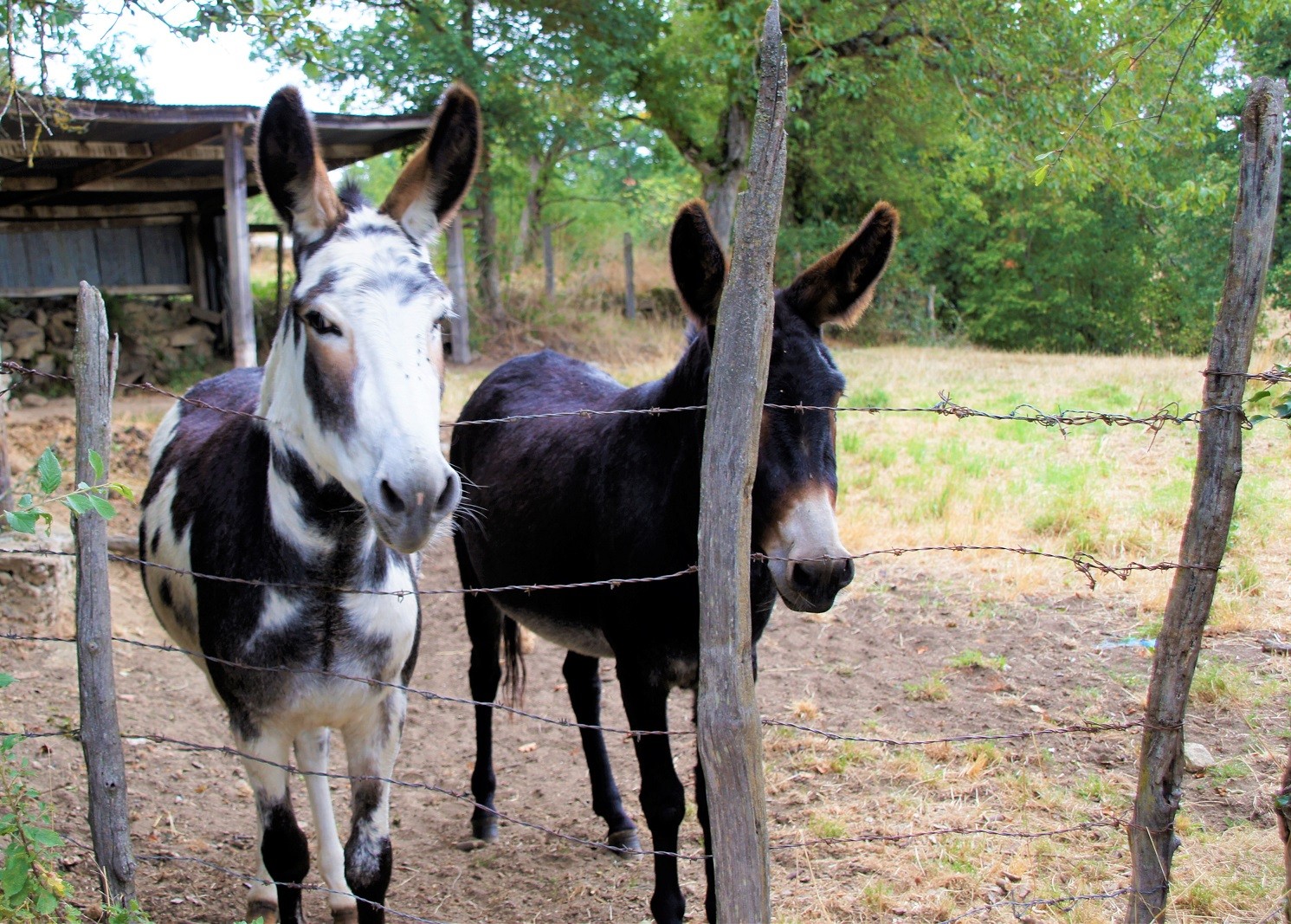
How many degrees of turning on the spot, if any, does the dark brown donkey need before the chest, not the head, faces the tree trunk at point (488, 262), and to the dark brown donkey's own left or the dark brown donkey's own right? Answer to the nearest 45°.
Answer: approximately 135° to the dark brown donkey's own left

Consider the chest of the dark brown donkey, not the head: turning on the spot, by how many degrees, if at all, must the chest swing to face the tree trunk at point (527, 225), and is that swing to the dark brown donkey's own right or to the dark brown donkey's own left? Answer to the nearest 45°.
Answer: approximately 135° to the dark brown donkey's own left

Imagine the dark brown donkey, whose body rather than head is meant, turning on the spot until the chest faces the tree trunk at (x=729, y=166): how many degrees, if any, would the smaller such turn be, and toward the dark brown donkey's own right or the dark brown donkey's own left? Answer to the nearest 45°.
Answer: approximately 135° to the dark brown donkey's own left

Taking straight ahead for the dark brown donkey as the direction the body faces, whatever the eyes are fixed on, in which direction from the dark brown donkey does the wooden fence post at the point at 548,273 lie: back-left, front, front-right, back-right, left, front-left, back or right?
back-left

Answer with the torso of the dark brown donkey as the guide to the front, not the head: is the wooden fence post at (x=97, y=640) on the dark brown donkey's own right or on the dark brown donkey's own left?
on the dark brown donkey's own right

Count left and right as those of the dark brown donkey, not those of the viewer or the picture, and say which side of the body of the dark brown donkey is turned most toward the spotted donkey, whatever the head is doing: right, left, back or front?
right

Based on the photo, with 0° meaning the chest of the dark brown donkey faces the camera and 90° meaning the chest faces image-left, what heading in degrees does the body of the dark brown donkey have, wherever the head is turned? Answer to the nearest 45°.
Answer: approximately 315°

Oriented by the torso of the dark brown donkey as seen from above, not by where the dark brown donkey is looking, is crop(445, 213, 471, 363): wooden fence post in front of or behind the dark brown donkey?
behind

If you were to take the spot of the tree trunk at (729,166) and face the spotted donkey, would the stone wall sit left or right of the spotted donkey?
right

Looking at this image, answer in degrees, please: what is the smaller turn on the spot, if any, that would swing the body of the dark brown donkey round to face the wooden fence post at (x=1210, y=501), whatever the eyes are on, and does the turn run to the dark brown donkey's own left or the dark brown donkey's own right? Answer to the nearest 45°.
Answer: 0° — it already faces it

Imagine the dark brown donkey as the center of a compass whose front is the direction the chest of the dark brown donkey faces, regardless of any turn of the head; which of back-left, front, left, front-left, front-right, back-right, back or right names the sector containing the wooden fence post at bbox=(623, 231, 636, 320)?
back-left

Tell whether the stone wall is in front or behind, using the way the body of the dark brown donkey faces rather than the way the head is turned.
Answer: behind

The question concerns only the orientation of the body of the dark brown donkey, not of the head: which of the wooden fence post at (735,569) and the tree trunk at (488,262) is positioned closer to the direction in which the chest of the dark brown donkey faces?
the wooden fence post
